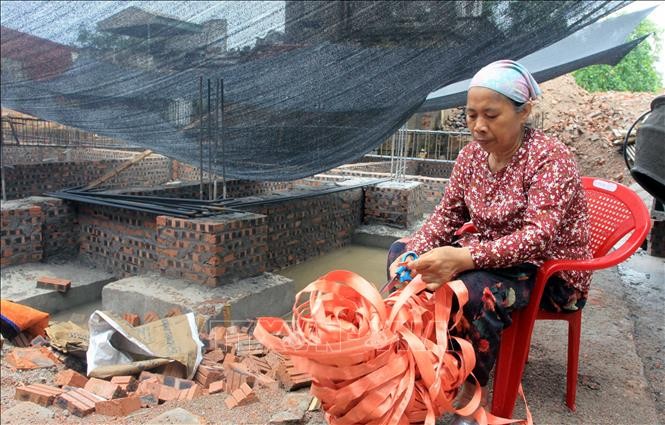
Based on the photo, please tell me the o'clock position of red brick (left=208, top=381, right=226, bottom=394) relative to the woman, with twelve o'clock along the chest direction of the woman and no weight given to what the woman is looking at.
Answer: The red brick is roughly at 2 o'clock from the woman.

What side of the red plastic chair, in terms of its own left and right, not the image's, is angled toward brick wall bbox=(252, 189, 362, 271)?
right

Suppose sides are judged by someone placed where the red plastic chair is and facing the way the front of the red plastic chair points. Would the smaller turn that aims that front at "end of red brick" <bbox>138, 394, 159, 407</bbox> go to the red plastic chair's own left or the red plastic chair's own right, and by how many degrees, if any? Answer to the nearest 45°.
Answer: approximately 45° to the red plastic chair's own right

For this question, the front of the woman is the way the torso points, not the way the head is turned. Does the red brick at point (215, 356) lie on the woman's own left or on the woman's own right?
on the woman's own right

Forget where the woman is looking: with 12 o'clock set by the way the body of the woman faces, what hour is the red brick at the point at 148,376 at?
The red brick is roughly at 2 o'clock from the woman.

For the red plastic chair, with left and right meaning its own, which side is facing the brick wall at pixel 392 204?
right

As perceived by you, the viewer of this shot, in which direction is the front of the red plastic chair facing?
facing the viewer and to the left of the viewer

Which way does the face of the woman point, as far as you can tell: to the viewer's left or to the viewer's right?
to the viewer's left

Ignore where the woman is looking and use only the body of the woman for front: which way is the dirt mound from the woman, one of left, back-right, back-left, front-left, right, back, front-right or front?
back-right

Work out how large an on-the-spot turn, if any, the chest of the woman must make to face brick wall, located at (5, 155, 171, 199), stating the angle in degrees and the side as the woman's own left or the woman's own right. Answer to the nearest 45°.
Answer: approximately 90° to the woman's own right

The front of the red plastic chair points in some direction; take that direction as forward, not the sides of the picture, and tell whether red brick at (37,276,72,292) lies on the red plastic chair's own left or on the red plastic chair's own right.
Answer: on the red plastic chair's own right

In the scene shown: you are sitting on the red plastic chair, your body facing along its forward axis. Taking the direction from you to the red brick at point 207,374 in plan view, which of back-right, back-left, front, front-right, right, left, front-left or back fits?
front-right
